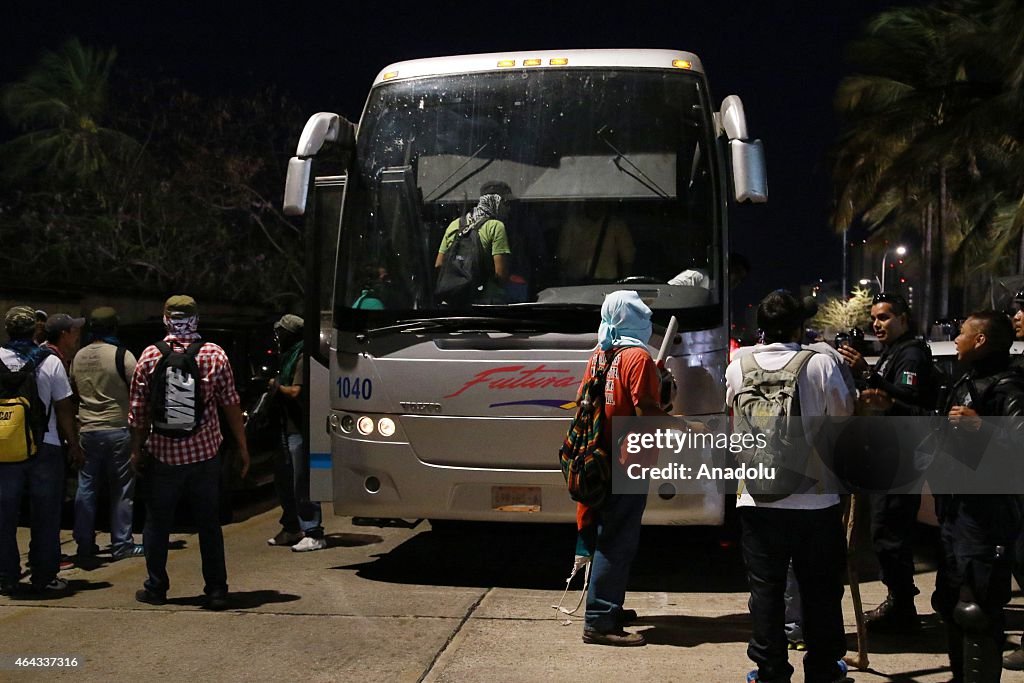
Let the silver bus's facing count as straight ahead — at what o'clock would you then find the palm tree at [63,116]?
The palm tree is roughly at 5 o'clock from the silver bus.

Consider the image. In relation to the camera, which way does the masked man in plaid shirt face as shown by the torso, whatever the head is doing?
away from the camera

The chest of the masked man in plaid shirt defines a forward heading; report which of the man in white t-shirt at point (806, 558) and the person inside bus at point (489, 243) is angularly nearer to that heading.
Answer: the person inside bus

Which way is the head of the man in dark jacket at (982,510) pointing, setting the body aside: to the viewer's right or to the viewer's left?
to the viewer's left

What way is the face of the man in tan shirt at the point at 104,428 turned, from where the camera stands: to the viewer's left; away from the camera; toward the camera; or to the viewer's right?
away from the camera

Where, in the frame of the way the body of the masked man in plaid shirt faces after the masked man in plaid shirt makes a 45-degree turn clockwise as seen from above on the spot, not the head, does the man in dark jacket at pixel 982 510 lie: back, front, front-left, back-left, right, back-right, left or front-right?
right

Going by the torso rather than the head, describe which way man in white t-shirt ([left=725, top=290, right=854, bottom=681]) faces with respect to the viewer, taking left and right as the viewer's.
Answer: facing away from the viewer

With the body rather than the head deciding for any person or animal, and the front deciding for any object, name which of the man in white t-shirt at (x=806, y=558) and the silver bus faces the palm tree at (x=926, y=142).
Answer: the man in white t-shirt
